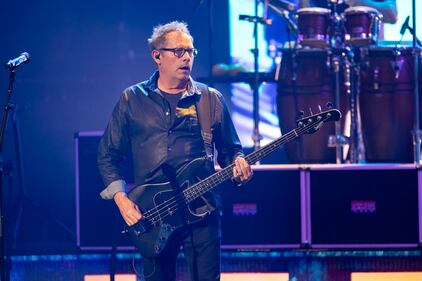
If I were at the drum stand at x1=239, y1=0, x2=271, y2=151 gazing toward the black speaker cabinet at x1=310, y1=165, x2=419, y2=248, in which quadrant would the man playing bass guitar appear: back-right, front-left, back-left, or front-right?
front-right

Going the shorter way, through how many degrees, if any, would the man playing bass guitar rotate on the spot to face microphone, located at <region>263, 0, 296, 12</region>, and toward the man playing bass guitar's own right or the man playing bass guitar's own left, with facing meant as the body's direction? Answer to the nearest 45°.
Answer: approximately 135° to the man playing bass guitar's own left

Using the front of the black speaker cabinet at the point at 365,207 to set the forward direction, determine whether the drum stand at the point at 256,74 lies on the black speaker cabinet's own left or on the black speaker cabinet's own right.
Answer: on the black speaker cabinet's own right

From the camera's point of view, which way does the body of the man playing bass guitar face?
toward the camera

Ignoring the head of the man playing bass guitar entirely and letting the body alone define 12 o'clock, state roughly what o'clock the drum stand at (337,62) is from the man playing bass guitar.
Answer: The drum stand is roughly at 7 o'clock from the man playing bass guitar.

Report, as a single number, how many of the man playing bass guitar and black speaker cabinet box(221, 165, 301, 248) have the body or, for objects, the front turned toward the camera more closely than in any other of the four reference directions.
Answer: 2

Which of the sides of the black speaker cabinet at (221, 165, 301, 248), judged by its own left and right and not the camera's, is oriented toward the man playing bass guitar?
front

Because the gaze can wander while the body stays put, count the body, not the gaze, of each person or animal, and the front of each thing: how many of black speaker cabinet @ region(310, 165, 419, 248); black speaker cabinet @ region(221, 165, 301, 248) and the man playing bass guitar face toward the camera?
3

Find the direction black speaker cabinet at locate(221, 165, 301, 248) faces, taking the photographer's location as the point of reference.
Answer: facing the viewer
